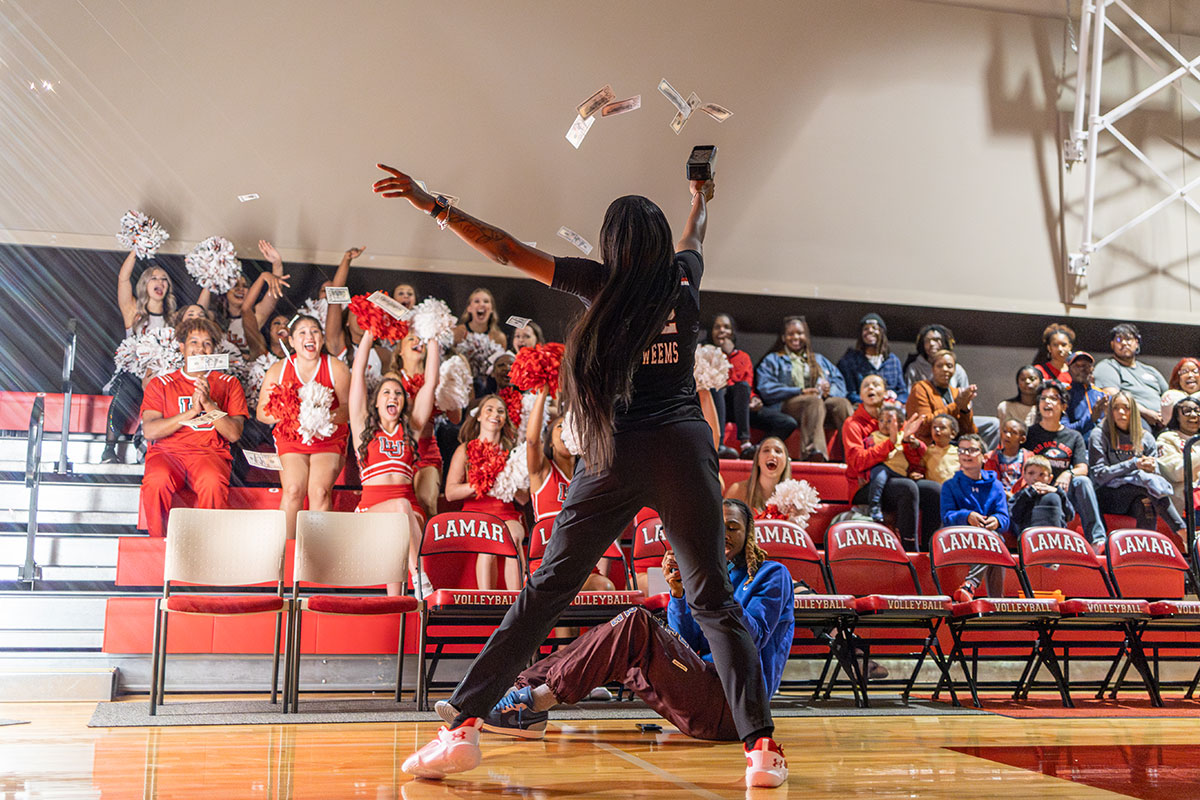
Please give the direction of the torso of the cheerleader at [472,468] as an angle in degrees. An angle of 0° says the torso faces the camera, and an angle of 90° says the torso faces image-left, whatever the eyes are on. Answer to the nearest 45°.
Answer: approximately 315°

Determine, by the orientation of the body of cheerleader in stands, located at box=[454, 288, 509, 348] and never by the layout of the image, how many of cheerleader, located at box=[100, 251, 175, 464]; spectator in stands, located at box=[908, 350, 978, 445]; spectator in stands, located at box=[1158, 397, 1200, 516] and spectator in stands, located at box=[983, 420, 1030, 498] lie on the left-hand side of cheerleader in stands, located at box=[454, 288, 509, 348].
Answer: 3

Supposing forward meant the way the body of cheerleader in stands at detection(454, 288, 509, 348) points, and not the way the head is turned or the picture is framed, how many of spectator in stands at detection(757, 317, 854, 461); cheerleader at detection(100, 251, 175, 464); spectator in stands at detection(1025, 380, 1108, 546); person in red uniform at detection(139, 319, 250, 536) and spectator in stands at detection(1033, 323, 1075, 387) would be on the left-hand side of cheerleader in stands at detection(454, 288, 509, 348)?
3

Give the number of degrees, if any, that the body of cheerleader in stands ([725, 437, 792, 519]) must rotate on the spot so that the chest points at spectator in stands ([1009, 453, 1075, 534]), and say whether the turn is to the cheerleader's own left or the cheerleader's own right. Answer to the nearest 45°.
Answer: approximately 90° to the cheerleader's own left

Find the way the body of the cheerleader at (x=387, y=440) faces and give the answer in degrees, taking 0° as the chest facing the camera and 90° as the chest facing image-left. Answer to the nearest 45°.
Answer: approximately 0°

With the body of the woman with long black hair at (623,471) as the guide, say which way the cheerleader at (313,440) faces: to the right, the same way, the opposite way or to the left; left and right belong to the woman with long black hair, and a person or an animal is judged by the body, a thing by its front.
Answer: the opposite way

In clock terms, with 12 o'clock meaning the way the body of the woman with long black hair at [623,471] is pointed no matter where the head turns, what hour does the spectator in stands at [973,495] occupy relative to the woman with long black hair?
The spectator in stands is roughly at 1 o'clock from the woman with long black hair.
